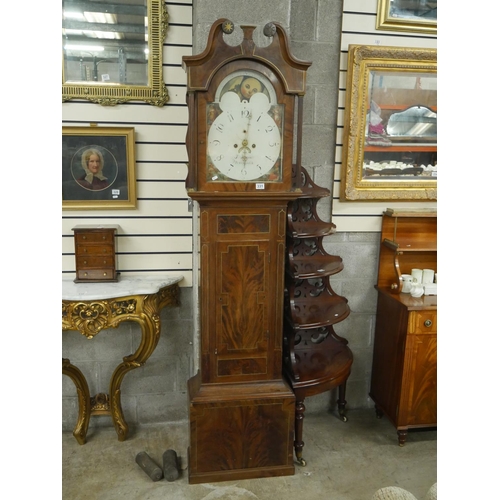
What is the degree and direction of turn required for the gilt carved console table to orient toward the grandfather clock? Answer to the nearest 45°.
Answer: approximately 45° to its left

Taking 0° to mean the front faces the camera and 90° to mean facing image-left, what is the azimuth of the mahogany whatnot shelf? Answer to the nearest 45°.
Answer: approximately 315°

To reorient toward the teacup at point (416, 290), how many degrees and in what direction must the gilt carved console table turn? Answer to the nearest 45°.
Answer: approximately 90° to its left

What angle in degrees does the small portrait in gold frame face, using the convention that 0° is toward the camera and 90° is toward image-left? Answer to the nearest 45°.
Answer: approximately 0°

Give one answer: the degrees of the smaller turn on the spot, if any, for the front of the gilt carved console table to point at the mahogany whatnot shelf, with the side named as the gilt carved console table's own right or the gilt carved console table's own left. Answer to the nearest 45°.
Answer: approximately 90° to the gilt carved console table's own left

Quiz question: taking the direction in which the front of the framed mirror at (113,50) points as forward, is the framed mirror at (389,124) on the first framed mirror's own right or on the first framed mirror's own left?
on the first framed mirror's own left
